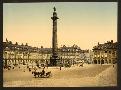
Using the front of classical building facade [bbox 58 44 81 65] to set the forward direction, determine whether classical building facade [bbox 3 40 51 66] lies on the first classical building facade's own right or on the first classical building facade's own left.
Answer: on the first classical building facade's own right

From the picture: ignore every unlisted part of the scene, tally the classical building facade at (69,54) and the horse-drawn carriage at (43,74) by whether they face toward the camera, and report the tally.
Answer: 1

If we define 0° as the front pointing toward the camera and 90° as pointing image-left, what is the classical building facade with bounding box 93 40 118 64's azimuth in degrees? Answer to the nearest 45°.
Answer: approximately 45°

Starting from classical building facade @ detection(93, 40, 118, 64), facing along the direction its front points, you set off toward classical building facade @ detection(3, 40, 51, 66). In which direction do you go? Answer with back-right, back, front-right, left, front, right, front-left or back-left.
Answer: front-right

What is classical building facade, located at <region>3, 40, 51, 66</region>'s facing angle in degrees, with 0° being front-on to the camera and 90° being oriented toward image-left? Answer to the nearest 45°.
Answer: approximately 315°

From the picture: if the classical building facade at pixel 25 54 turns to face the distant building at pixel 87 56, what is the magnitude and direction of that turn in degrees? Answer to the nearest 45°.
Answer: approximately 45° to its left
